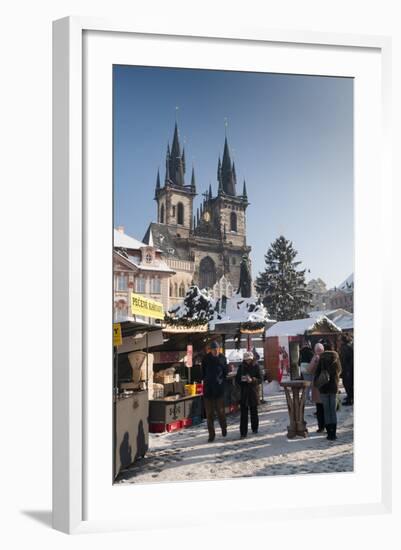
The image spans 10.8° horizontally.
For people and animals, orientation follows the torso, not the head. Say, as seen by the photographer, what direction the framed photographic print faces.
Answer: facing the viewer and to the right of the viewer
